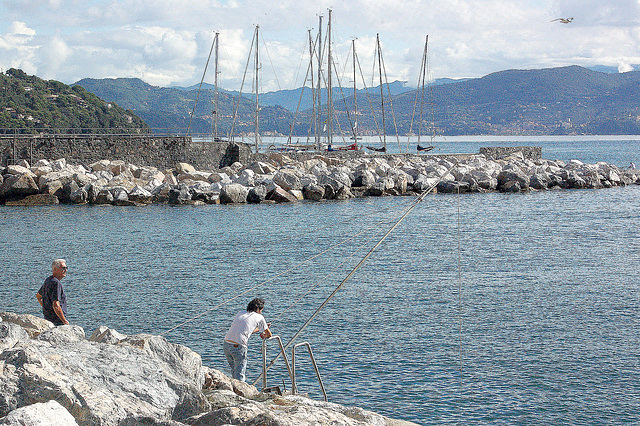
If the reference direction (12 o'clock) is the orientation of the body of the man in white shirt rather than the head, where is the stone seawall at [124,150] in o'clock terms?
The stone seawall is roughly at 10 o'clock from the man in white shirt.

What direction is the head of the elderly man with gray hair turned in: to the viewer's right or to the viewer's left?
to the viewer's right

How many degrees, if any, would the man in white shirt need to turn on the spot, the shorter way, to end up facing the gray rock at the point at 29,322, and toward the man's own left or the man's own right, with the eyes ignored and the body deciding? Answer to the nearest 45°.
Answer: approximately 135° to the man's own left

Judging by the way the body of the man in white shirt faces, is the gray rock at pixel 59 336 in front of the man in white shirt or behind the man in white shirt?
behind

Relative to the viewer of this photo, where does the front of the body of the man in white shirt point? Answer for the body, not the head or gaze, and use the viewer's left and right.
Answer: facing away from the viewer and to the right of the viewer

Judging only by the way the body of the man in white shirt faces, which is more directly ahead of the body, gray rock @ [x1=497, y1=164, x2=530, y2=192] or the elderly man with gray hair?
the gray rock

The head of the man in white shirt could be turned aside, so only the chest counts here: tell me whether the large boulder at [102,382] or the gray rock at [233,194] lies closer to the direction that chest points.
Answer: the gray rock

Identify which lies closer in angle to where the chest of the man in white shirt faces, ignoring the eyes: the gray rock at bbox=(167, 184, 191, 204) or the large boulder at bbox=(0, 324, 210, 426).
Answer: the gray rock

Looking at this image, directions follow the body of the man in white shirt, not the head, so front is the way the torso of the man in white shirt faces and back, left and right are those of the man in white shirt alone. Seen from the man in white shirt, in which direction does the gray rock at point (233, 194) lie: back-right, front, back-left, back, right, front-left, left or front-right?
front-left

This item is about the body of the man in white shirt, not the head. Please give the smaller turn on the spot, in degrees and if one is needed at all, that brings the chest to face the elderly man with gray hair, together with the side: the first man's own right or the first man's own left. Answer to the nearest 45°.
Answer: approximately 135° to the first man's own left
